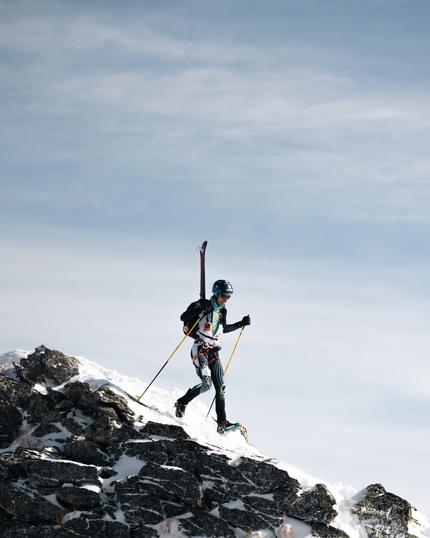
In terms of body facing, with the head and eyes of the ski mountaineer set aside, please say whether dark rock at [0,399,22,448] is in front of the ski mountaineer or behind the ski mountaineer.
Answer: behind

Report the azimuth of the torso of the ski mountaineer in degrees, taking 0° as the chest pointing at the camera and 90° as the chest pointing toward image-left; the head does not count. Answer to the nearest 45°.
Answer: approximately 315°

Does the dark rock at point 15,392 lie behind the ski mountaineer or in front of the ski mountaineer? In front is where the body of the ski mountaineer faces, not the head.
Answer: behind
